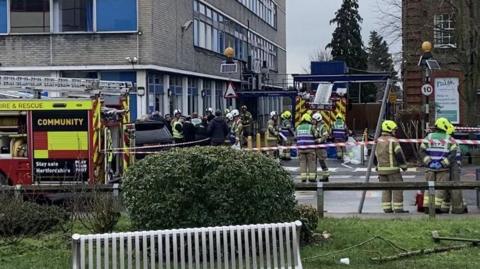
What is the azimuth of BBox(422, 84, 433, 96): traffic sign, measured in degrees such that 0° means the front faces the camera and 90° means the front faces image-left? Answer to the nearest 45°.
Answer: approximately 0°

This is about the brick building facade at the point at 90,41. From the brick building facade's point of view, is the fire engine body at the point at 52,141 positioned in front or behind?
in front

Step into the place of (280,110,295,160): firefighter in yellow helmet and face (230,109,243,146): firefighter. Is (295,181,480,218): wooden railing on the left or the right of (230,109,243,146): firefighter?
left

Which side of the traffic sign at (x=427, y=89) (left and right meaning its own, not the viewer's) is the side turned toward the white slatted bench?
front

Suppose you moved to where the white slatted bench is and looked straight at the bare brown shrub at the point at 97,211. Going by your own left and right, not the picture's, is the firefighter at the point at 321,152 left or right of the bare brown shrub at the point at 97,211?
right

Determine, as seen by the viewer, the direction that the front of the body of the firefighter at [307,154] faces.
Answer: away from the camera

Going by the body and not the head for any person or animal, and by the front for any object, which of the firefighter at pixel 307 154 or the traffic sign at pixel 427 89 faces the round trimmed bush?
the traffic sign

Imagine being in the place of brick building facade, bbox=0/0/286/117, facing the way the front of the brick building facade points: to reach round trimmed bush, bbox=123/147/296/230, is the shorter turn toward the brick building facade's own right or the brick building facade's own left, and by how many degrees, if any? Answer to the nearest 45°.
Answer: approximately 45° to the brick building facade's own right

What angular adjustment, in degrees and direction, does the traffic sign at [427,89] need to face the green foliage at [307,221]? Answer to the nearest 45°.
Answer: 0° — it already faces it
